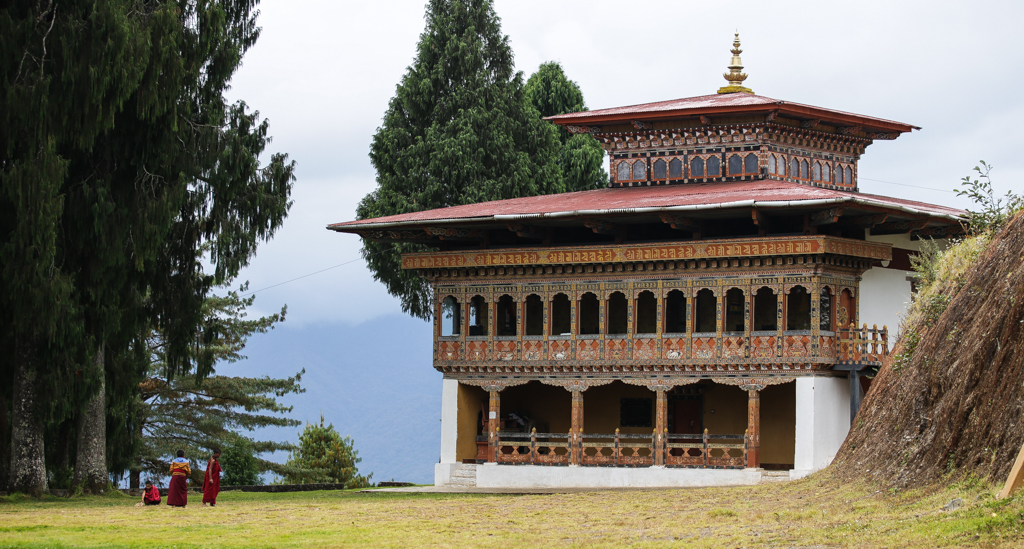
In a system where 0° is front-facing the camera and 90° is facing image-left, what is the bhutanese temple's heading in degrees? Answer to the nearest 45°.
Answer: approximately 45°

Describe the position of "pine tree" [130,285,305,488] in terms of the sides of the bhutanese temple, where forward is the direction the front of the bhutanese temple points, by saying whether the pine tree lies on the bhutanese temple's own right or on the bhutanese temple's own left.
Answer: on the bhutanese temple's own right

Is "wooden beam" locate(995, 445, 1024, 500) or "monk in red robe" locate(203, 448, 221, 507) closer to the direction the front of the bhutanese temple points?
the monk in red robe
